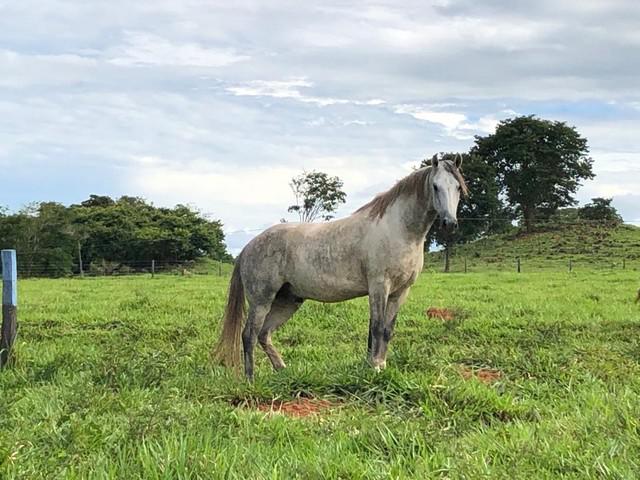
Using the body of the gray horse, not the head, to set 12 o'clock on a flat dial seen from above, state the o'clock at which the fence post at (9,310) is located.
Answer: The fence post is roughly at 6 o'clock from the gray horse.

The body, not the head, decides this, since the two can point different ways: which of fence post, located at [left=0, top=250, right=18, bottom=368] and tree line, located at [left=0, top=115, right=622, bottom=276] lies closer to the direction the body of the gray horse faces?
the tree line

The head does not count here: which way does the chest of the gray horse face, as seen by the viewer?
to the viewer's right

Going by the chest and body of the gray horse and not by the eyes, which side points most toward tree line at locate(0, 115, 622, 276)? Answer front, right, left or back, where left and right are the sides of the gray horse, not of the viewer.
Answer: left

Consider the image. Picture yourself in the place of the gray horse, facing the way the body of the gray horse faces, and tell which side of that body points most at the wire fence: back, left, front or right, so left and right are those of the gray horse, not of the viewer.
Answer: left

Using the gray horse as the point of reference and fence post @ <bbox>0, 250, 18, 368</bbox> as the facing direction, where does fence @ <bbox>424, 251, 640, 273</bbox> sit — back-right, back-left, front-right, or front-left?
back-right

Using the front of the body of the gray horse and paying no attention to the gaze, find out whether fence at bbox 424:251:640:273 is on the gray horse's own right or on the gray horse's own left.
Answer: on the gray horse's own left
